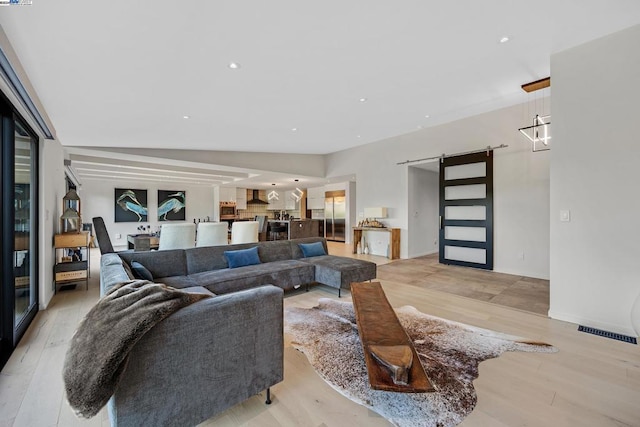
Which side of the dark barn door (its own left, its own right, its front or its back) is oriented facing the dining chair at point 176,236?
front

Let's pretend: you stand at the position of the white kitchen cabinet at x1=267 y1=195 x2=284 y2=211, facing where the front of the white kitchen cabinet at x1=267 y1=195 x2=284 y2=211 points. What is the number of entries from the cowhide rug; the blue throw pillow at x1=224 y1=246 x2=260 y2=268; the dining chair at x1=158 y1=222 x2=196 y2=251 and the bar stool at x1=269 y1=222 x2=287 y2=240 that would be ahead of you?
4

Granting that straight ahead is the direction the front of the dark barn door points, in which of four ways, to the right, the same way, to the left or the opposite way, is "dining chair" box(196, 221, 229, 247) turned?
to the right

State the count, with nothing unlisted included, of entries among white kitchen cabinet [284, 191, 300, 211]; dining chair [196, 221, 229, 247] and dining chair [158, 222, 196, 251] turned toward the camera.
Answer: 1

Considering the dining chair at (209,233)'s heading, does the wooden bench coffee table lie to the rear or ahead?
to the rear

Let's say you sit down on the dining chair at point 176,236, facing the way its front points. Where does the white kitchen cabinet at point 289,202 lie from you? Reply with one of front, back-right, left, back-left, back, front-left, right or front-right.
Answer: front-right

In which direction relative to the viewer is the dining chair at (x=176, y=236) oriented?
away from the camera

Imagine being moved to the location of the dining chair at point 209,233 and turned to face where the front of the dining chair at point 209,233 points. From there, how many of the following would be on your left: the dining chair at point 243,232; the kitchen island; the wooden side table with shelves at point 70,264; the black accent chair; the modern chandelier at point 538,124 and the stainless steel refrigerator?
2

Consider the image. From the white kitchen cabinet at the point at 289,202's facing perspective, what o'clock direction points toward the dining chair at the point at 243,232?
The dining chair is roughly at 12 o'clock from the white kitchen cabinet.

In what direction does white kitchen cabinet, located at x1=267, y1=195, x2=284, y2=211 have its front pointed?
toward the camera

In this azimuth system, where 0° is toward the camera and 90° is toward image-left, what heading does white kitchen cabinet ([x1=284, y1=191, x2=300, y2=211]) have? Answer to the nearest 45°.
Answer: approximately 0°

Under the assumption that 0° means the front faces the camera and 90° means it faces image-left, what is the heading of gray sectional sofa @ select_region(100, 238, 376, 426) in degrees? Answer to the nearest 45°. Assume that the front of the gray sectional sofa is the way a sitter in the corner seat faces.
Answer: approximately 315°

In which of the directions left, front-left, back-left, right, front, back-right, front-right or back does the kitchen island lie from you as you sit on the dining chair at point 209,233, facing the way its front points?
front-right

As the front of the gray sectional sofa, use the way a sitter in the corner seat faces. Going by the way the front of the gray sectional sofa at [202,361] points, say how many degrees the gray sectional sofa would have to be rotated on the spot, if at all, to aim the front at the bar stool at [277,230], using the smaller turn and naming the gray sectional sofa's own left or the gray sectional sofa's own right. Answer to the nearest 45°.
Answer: approximately 135° to the gray sectional sofa's own left

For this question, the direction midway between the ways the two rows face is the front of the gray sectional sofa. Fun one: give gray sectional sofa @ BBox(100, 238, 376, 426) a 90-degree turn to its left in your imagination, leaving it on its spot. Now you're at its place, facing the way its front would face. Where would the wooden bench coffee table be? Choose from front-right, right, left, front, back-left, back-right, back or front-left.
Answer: front-right

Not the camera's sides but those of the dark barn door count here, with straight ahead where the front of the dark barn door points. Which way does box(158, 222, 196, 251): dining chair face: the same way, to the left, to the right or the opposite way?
to the right

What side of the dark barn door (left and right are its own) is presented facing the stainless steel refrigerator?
right

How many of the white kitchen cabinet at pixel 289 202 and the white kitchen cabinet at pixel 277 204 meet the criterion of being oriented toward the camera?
2

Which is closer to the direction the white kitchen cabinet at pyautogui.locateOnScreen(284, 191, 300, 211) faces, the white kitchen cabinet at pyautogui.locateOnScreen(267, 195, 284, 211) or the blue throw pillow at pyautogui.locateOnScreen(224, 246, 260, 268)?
the blue throw pillow

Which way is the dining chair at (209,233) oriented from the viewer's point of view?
away from the camera

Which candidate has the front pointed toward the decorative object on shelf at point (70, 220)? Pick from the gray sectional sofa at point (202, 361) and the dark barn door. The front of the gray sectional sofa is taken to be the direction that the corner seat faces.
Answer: the dark barn door

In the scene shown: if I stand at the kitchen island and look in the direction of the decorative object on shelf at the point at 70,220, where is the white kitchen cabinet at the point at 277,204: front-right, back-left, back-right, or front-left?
back-right

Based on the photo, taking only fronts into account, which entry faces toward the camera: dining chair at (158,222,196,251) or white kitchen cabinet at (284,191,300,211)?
the white kitchen cabinet

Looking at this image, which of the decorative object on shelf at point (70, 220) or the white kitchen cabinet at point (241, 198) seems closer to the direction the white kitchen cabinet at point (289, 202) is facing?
the decorative object on shelf
